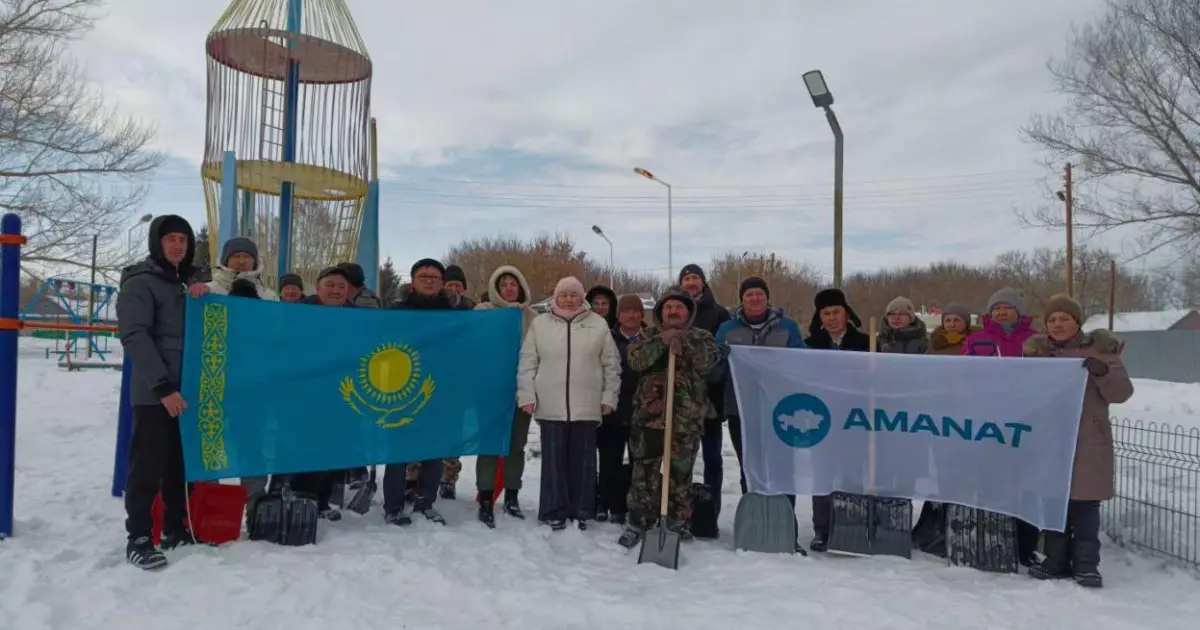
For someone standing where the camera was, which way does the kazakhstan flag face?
facing the viewer

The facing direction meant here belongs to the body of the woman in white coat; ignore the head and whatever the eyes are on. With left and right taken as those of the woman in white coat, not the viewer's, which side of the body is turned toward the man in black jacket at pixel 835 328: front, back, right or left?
left

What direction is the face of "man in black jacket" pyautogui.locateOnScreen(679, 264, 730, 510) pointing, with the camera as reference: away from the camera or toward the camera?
toward the camera

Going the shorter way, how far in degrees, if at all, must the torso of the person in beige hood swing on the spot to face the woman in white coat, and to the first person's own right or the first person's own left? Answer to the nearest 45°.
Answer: approximately 45° to the first person's own left

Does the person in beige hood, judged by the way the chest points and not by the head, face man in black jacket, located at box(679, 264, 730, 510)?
no

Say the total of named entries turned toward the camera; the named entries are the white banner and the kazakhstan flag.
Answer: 2

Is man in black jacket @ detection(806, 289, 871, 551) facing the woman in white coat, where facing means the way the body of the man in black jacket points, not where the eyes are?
no

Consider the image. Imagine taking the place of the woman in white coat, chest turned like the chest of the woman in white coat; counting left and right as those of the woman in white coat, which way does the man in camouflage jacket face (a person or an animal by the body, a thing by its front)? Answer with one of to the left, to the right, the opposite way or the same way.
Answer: the same way

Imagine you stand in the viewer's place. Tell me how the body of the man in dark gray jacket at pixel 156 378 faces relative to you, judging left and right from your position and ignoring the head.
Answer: facing the viewer and to the right of the viewer

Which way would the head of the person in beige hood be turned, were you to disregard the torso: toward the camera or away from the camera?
toward the camera

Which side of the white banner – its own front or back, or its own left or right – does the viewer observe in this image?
front

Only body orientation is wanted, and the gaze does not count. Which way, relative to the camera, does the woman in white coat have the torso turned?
toward the camera

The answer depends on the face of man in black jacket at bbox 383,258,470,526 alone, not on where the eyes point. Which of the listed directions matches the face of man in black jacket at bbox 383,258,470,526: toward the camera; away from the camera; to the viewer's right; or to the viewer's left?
toward the camera

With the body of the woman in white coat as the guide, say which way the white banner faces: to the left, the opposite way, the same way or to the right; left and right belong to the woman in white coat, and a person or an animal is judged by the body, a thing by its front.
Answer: the same way

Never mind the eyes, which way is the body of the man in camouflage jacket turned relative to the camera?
toward the camera
